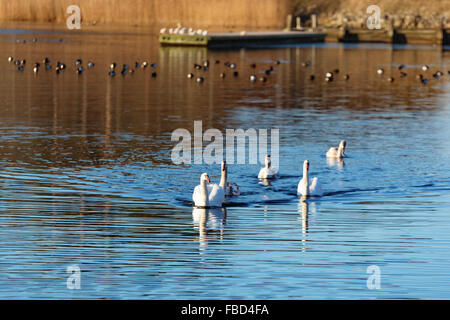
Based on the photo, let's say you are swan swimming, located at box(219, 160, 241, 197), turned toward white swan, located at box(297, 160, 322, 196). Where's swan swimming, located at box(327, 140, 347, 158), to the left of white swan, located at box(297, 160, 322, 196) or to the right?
left

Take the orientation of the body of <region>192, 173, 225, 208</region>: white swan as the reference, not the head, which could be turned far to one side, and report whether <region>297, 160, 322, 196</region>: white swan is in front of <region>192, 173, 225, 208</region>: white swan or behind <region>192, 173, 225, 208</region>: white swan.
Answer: behind

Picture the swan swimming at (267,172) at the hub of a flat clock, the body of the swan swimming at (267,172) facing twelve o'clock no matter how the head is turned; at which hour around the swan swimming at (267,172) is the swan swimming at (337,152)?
the swan swimming at (337,152) is roughly at 7 o'clock from the swan swimming at (267,172).

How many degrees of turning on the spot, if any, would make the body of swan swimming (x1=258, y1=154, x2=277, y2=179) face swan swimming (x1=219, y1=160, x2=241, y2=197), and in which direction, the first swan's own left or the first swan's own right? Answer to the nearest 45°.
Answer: approximately 45° to the first swan's own right

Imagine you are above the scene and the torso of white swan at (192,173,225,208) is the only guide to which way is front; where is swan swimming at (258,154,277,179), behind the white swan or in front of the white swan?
behind

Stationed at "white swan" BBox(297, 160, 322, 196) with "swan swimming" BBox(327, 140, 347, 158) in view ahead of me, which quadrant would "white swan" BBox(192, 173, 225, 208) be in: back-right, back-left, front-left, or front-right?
back-left
